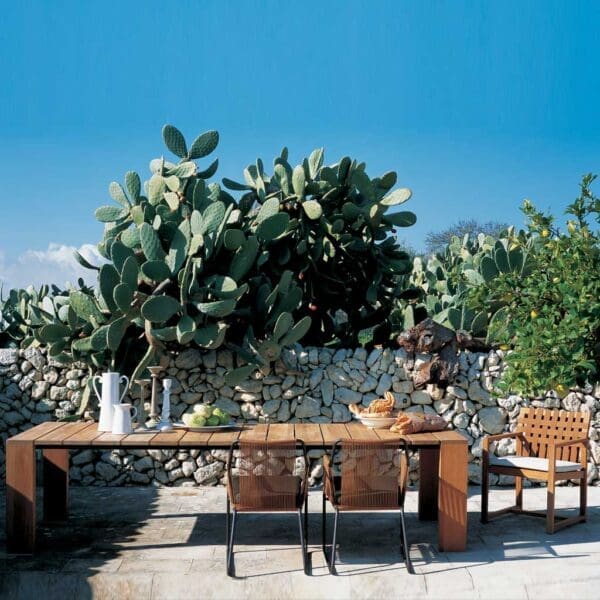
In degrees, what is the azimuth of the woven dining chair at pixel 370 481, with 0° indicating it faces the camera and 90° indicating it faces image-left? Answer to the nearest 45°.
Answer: approximately 180°

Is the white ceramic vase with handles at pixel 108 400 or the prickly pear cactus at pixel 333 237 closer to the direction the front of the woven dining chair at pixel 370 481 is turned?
the prickly pear cactus

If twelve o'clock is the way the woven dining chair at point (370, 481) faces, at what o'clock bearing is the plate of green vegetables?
The plate of green vegetables is roughly at 10 o'clock from the woven dining chair.

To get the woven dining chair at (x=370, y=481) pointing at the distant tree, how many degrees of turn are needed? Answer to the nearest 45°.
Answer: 0° — it already faces it

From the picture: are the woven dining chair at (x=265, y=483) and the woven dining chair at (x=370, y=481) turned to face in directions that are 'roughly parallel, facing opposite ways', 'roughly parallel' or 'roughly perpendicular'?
roughly parallel

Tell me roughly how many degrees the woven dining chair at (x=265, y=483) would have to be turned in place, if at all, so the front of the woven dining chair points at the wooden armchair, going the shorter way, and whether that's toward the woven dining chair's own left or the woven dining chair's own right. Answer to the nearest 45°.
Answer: approximately 45° to the woven dining chair's own right

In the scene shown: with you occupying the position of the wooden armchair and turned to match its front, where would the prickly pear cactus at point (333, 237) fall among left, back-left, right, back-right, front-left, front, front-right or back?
right

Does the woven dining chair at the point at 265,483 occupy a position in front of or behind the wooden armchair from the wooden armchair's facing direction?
in front

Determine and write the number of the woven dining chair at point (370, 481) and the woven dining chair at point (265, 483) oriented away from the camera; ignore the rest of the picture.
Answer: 2

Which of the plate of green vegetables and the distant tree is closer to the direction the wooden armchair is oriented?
the plate of green vegetables

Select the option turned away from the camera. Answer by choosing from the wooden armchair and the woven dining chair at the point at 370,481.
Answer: the woven dining chair

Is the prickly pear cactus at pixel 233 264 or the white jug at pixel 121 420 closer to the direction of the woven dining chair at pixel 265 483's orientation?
the prickly pear cactus

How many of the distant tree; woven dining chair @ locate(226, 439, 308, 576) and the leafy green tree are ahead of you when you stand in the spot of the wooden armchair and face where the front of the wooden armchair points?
1

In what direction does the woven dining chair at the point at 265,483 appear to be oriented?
away from the camera

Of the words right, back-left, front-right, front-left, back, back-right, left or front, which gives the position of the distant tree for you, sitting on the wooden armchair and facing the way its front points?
back-right
